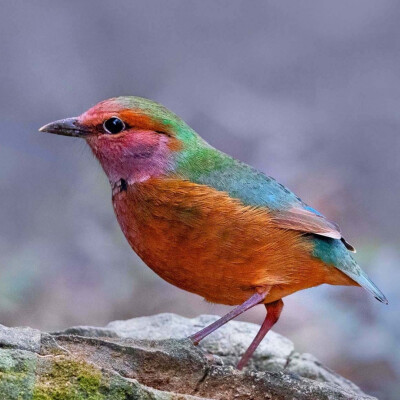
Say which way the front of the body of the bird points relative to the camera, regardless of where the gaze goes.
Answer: to the viewer's left
